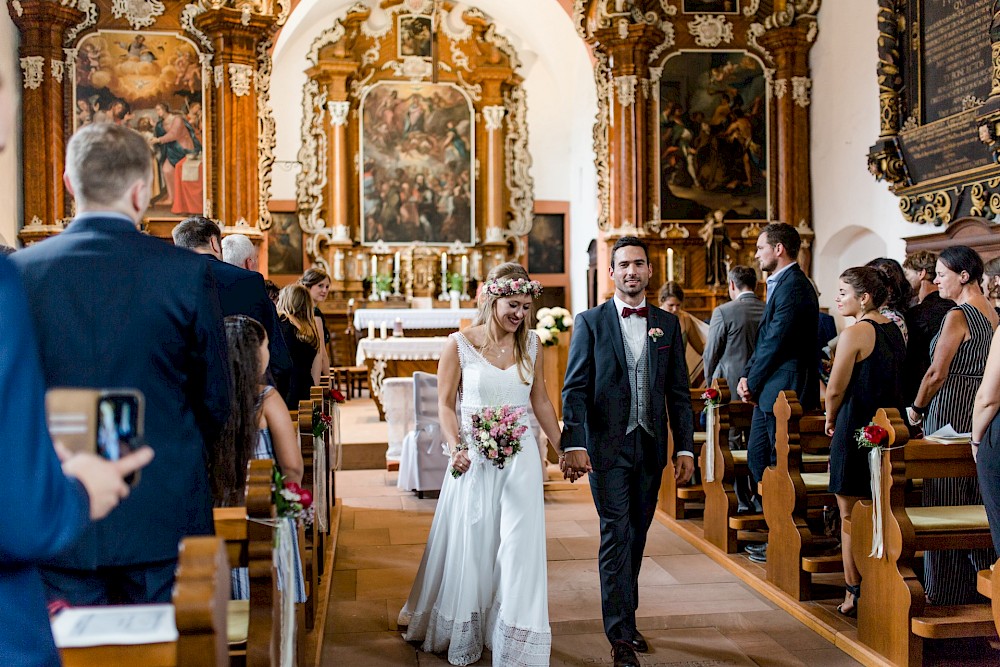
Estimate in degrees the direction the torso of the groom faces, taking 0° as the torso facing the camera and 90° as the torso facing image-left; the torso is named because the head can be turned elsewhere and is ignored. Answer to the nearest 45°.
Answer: approximately 0°

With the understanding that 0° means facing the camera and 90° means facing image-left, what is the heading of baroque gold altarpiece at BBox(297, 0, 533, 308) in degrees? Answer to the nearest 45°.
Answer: approximately 0°

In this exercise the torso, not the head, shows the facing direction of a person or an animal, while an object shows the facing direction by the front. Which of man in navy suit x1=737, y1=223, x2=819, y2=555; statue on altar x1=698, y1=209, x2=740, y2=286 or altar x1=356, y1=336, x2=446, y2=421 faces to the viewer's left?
the man in navy suit

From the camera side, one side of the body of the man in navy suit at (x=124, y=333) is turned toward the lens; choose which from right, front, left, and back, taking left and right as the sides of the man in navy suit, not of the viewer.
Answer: back

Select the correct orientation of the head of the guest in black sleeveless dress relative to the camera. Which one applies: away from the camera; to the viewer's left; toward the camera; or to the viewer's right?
to the viewer's left

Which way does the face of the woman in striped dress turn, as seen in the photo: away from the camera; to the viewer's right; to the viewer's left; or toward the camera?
to the viewer's left

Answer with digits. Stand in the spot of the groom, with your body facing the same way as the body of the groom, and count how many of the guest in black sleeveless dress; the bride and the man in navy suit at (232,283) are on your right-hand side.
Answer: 2

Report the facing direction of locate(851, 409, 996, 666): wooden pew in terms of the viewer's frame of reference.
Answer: facing away from the viewer and to the left of the viewer

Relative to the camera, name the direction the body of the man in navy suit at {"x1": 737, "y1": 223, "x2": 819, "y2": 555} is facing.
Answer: to the viewer's left

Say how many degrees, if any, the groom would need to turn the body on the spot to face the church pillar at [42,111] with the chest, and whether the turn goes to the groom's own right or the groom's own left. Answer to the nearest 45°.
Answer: approximately 135° to the groom's own right

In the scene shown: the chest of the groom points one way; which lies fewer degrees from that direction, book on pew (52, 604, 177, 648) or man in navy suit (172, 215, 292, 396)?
the book on pew

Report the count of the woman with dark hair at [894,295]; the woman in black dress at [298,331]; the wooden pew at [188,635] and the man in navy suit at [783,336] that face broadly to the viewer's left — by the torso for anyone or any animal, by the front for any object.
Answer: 2
